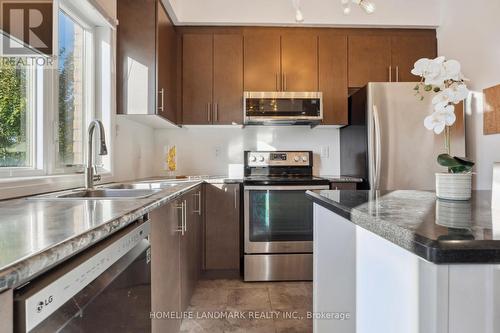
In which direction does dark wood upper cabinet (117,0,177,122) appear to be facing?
to the viewer's right

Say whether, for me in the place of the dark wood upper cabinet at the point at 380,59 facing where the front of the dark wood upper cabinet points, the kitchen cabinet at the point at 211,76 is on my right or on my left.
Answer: on my right

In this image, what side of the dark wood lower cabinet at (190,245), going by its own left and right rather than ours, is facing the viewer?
right

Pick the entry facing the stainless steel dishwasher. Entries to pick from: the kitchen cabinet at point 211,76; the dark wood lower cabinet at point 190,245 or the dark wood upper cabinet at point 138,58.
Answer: the kitchen cabinet

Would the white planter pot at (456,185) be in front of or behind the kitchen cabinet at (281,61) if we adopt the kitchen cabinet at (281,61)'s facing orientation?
in front

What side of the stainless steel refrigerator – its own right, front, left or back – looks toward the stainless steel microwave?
right

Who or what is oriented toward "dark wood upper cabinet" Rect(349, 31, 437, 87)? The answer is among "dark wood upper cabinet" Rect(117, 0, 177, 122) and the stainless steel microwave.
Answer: "dark wood upper cabinet" Rect(117, 0, 177, 122)

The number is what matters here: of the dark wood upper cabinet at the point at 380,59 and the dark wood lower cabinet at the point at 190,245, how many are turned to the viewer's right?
1

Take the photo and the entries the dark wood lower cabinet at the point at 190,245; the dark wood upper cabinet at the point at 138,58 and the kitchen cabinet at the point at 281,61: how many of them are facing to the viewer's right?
2
